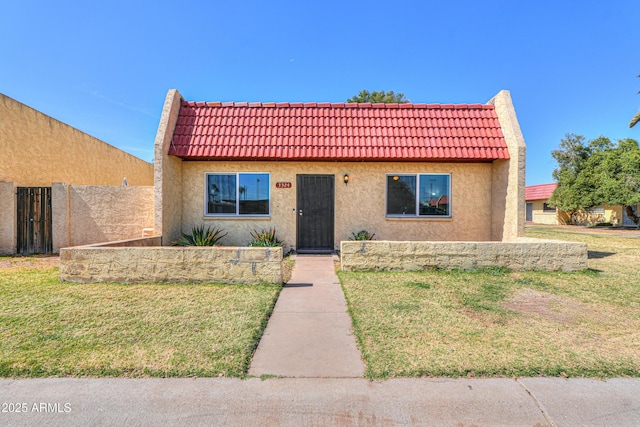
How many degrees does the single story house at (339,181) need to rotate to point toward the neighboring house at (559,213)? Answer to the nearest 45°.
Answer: approximately 135° to its left

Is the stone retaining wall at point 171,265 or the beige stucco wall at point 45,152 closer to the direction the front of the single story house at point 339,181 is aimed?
the stone retaining wall

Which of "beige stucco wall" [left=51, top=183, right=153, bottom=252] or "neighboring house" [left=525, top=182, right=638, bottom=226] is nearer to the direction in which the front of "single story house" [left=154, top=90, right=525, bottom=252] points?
the beige stucco wall

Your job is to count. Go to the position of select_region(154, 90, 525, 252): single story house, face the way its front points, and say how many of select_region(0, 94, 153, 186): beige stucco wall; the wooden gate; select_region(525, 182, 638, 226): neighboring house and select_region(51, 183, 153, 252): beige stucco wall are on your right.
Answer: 3

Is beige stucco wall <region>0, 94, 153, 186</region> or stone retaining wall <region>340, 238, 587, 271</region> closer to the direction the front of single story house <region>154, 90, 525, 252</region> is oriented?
the stone retaining wall

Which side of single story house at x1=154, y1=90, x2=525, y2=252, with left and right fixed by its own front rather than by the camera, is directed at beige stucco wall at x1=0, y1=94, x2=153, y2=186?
right

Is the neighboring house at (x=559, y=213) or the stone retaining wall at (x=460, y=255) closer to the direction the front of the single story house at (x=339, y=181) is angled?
the stone retaining wall

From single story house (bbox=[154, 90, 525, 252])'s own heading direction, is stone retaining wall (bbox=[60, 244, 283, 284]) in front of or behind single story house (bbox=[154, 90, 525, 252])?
in front

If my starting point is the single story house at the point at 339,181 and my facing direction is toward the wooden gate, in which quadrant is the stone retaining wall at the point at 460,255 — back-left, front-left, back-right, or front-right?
back-left

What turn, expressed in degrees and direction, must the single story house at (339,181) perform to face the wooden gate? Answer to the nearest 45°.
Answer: approximately 90° to its right

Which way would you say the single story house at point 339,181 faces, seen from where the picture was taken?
facing the viewer

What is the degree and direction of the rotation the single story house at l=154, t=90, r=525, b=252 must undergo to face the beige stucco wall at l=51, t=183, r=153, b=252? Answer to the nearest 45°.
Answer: approximately 90° to its right

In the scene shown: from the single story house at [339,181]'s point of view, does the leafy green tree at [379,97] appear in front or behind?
behind

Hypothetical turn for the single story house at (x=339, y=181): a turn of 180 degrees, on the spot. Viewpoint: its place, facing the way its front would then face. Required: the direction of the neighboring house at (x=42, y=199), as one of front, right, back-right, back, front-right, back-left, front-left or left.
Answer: left

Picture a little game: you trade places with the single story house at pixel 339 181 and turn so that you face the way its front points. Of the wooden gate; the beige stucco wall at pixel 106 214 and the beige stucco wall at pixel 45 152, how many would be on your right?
3

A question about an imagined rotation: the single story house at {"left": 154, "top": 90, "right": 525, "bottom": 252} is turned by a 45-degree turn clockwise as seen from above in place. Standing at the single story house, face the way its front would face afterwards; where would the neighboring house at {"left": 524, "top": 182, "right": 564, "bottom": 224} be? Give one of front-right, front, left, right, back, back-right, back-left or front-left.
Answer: back
